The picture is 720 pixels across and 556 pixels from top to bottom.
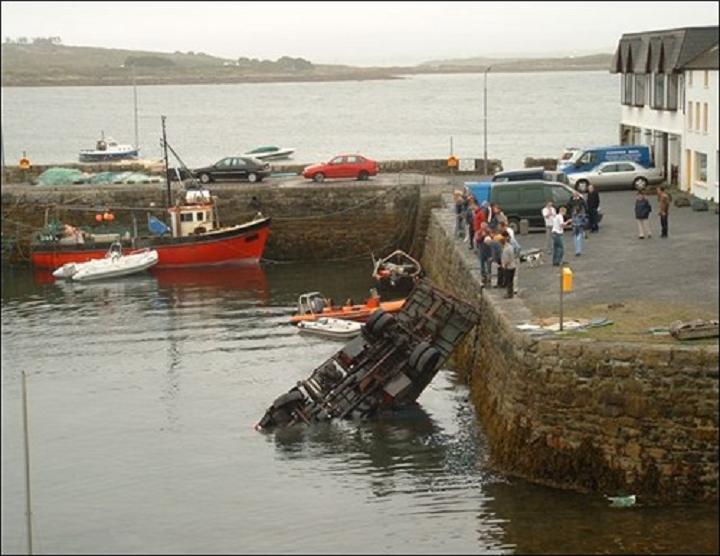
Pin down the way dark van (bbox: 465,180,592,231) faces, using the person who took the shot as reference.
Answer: facing to the right of the viewer

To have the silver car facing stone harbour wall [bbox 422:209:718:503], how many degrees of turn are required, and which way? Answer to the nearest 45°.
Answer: approximately 90° to its left

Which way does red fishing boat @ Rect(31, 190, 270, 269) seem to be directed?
to the viewer's right

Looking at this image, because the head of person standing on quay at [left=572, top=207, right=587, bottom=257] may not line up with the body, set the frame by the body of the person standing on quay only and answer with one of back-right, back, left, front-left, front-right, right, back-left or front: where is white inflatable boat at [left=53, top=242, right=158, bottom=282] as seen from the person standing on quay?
front-right

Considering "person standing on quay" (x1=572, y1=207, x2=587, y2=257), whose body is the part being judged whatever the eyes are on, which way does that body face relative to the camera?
to the viewer's left

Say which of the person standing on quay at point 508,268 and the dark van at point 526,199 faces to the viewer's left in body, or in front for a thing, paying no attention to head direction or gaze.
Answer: the person standing on quay

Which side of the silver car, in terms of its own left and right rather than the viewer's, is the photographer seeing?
left

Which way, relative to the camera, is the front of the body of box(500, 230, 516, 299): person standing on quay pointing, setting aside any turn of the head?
to the viewer's left

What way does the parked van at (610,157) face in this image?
to the viewer's left

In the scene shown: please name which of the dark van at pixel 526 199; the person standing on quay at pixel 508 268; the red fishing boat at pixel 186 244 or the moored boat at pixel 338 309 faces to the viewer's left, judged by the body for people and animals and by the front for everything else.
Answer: the person standing on quay
